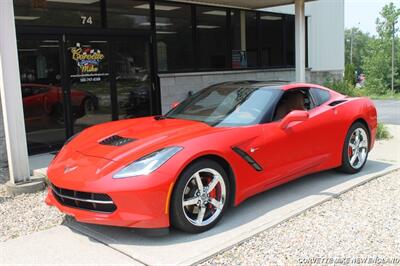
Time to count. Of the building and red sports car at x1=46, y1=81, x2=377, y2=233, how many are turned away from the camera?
0

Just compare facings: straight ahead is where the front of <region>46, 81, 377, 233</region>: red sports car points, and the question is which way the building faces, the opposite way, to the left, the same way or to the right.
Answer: to the left

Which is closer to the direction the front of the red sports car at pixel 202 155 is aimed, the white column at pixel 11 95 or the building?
the white column

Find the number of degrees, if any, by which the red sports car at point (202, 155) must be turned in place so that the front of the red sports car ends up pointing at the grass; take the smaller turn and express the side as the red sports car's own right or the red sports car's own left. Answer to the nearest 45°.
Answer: approximately 180°

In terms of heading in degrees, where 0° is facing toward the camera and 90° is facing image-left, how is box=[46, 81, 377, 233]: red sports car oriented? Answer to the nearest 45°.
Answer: approximately 45°

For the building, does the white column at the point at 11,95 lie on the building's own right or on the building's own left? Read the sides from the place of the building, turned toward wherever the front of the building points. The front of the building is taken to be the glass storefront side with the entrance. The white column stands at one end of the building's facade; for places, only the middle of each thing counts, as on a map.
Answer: on the building's own right

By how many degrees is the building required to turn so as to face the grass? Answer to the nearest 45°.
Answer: approximately 45° to its left
